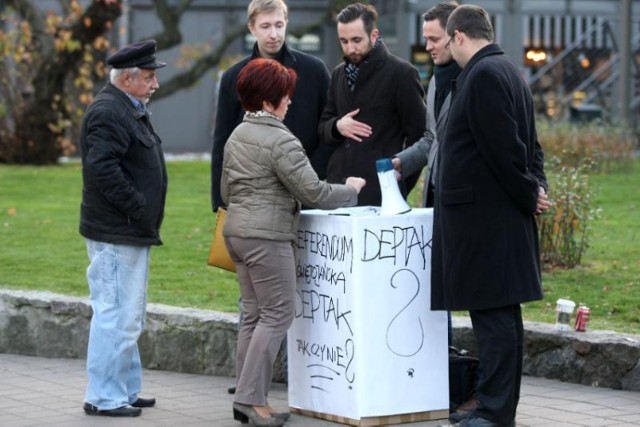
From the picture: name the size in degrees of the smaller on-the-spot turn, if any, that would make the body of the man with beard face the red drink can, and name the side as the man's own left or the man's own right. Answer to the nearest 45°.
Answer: approximately 135° to the man's own left

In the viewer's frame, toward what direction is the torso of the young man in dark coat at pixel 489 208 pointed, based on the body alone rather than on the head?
to the viewer's left

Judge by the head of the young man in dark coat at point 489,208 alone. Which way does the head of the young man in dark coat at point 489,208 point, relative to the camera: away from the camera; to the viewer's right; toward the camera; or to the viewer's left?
to the viewer's left

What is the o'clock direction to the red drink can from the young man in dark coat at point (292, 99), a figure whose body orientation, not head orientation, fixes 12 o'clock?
The red drink can is roughly at 9 o'clock from the young man in dark coat.

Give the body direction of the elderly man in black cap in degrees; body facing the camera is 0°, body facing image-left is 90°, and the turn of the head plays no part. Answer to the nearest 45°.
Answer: approximately 270°

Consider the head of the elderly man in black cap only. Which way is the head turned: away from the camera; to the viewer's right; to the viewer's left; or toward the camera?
to the viewer's right

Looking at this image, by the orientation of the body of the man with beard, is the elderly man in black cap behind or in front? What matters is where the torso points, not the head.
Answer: in front

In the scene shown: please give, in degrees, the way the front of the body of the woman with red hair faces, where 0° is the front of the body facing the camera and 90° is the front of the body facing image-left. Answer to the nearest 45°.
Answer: approximately 225°

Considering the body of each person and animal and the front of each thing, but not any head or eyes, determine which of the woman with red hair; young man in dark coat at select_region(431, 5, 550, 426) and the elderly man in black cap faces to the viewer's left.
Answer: the young man in dark coat

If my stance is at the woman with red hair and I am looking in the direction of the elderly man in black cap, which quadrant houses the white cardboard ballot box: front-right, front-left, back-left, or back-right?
back-right
